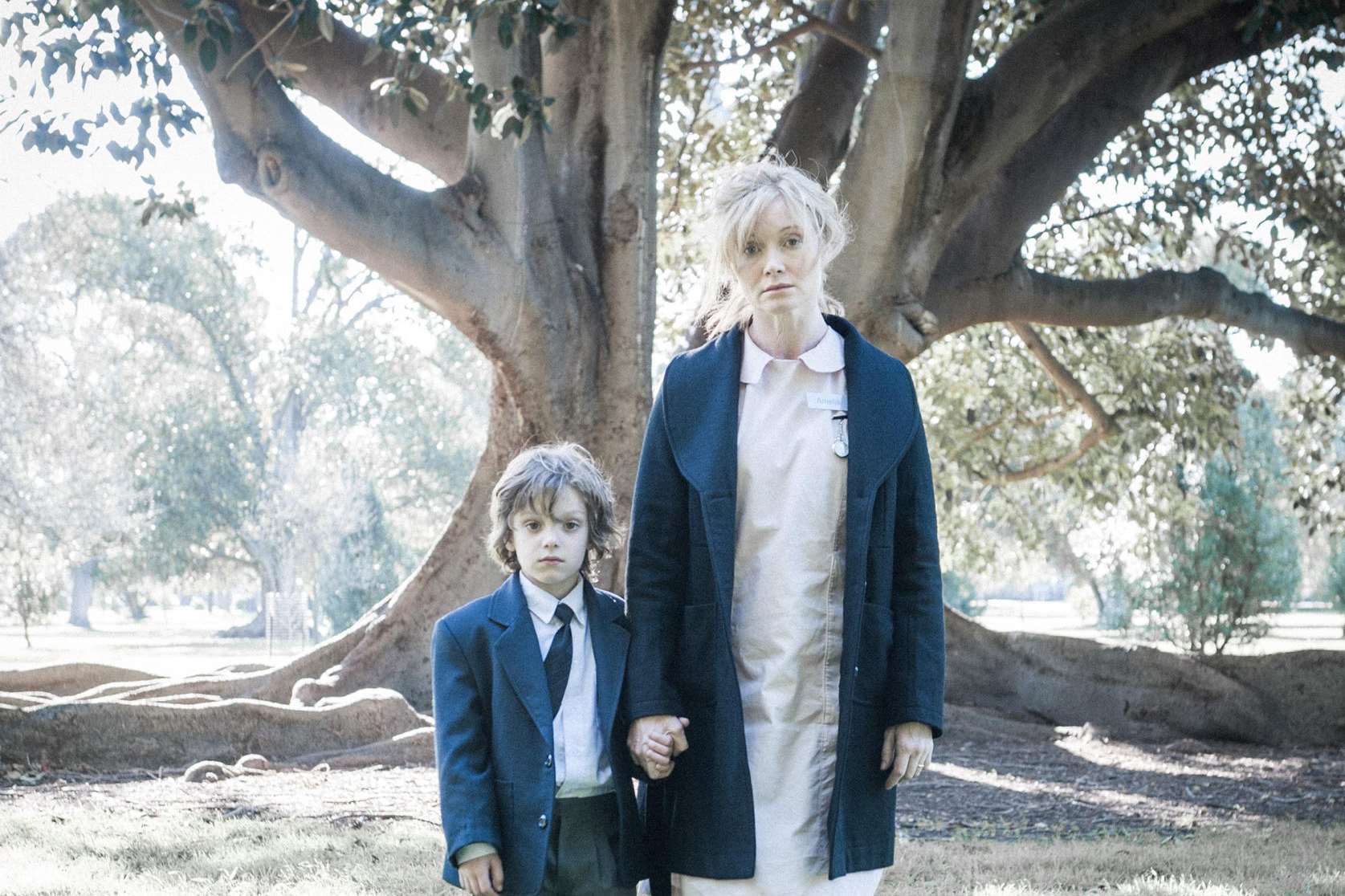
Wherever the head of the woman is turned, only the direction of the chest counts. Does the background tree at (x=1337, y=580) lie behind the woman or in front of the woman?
behind

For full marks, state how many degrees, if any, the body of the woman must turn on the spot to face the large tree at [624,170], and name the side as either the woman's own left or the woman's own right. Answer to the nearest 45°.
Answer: approximately 180°

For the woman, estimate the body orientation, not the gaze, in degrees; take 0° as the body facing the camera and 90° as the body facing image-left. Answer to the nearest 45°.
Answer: approximately 0°

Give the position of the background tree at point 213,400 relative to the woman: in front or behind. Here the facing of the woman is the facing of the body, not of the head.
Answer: behind

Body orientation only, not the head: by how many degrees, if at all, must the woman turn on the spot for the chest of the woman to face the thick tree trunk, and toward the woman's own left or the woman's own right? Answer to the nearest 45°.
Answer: approximately 135° to the woman's own right

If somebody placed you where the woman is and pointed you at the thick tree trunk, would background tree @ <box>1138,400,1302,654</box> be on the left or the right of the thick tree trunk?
right

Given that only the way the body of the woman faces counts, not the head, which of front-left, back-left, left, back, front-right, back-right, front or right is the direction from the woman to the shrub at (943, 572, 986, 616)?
back
